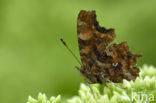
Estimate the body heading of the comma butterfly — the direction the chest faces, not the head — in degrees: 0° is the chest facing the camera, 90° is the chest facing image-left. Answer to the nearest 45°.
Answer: approximately 90°
